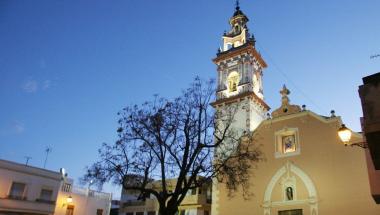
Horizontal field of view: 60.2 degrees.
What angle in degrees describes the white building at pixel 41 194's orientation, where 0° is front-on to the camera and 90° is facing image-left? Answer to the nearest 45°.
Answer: approximately 315°
